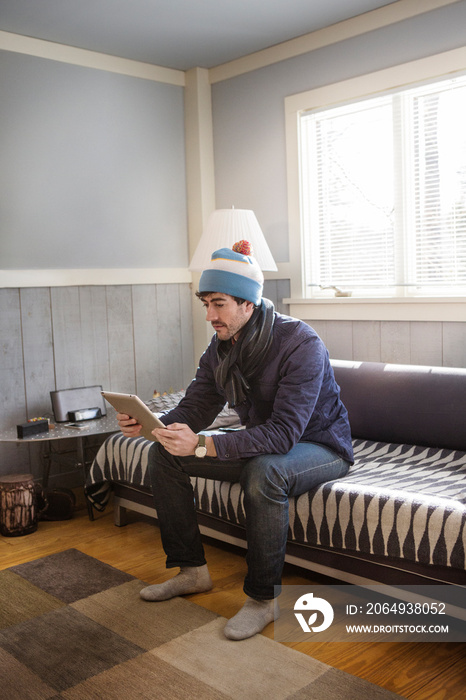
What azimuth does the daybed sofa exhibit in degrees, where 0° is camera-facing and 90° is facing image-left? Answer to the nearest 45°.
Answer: approximately 45°

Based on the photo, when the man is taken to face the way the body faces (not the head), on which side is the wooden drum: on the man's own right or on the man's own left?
on the man's own right

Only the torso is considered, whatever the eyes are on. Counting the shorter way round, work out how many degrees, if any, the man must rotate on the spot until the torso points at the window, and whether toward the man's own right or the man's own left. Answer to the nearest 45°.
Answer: approximately 180°

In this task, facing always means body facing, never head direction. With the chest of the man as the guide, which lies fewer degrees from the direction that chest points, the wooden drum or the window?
the wooden drum

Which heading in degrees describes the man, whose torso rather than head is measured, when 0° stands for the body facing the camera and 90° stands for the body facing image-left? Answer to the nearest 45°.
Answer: approximately 45°
